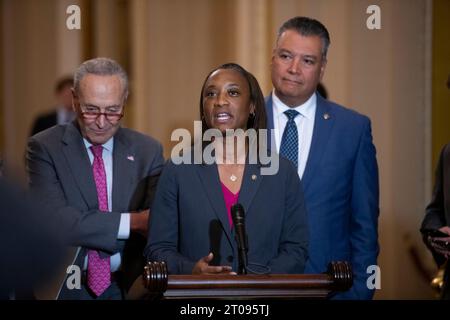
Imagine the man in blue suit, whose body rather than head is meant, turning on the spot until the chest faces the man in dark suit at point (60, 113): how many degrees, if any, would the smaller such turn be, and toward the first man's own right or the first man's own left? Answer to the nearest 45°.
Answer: approximately 90° to the first man's own right

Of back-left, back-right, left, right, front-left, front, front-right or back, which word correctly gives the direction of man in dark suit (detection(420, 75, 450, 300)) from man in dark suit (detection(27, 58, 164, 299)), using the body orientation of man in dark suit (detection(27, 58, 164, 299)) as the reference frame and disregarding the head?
left

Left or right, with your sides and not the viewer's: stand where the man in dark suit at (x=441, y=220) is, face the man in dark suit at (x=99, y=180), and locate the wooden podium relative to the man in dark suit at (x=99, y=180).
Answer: left

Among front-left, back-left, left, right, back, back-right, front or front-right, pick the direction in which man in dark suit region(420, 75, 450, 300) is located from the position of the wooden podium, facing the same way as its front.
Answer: back-left

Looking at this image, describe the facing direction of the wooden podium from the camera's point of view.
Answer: facing the viewer

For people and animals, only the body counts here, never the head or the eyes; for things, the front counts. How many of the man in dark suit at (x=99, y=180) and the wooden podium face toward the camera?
2

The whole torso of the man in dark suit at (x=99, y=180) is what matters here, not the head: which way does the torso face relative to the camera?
toward the camera

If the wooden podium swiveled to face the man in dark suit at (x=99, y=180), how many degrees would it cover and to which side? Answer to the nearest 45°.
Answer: approximately 135° to its right

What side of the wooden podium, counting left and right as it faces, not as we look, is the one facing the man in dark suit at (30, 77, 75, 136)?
back

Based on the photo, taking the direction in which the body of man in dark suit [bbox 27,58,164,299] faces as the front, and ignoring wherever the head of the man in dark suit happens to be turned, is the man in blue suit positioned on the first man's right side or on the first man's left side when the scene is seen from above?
on the first man's left side

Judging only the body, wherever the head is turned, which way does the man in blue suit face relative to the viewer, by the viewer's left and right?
facing the viewer and to the left of the viewer

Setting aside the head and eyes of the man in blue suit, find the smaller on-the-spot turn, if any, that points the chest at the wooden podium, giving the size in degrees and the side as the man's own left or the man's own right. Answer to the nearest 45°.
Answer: approximately 45° to the man's own left

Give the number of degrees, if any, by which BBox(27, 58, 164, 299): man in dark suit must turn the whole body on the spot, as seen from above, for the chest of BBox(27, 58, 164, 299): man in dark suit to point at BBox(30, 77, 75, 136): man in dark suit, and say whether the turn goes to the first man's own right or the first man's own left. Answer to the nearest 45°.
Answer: approximately 180°

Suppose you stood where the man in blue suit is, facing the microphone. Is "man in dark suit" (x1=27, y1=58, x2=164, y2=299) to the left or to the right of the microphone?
right

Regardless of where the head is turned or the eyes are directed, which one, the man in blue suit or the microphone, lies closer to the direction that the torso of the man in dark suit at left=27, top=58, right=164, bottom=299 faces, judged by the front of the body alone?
the microphone
